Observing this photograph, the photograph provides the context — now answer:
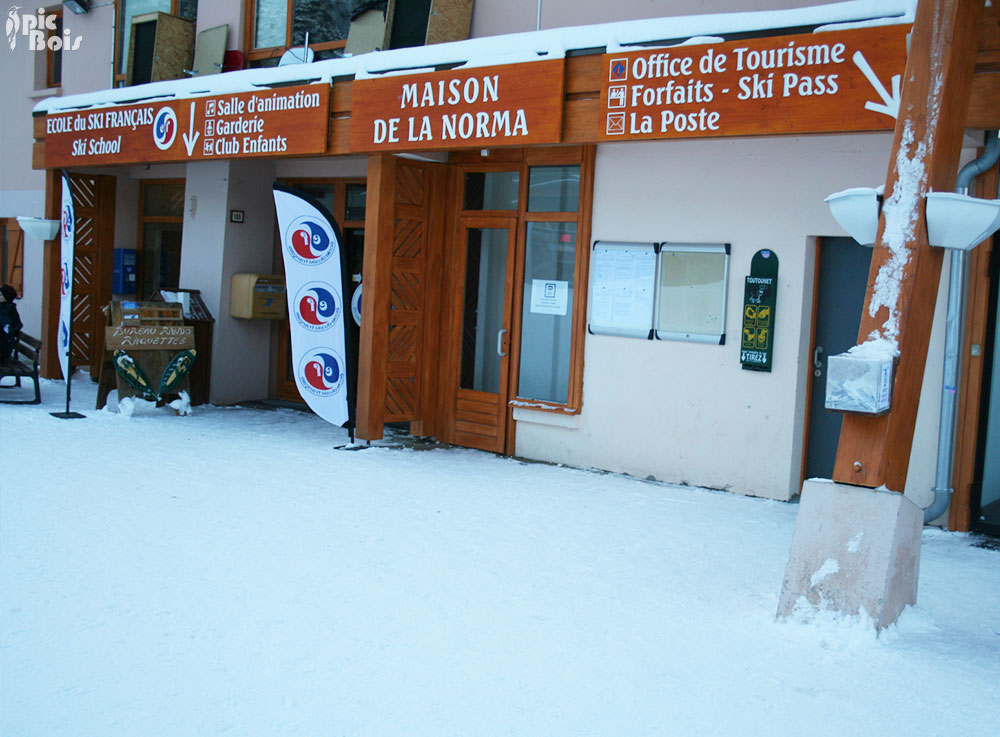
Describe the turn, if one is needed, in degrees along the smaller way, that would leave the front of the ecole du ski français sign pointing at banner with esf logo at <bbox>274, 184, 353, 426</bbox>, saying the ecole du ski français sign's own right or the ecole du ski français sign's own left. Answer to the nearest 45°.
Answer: approximately 90° to the ecole du ski français sign's own left

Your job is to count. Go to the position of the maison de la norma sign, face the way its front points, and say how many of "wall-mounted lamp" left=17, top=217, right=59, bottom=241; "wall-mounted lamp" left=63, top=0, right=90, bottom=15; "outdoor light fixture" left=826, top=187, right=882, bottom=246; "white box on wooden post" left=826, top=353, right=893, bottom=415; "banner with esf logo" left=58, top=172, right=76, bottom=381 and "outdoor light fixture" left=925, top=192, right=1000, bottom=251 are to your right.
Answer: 3

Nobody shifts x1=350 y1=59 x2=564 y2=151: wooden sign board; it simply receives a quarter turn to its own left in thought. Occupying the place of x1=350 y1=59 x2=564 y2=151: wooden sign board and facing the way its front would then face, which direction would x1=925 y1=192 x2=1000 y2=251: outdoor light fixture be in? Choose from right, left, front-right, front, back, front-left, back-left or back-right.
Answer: front

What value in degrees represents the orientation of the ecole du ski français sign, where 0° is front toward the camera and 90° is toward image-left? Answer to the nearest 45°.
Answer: approximately 45°

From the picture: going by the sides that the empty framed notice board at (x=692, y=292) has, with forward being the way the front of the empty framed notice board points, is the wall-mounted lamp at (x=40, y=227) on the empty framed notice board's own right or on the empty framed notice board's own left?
on the empty framed notice board's own right

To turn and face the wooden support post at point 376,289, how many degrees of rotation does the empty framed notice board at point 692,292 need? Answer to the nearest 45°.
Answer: approximately 90° to its right

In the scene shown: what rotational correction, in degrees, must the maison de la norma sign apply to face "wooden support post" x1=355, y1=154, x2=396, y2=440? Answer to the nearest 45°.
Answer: approximately 90° to its right

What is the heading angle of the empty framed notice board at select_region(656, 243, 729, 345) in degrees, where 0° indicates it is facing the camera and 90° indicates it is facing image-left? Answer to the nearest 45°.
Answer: approximately 0°

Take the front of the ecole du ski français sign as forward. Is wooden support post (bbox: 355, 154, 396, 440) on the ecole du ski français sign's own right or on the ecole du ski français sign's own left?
on the ecole du ski français sign's own left

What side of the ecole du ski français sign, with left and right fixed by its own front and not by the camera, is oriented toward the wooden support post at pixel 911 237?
left
